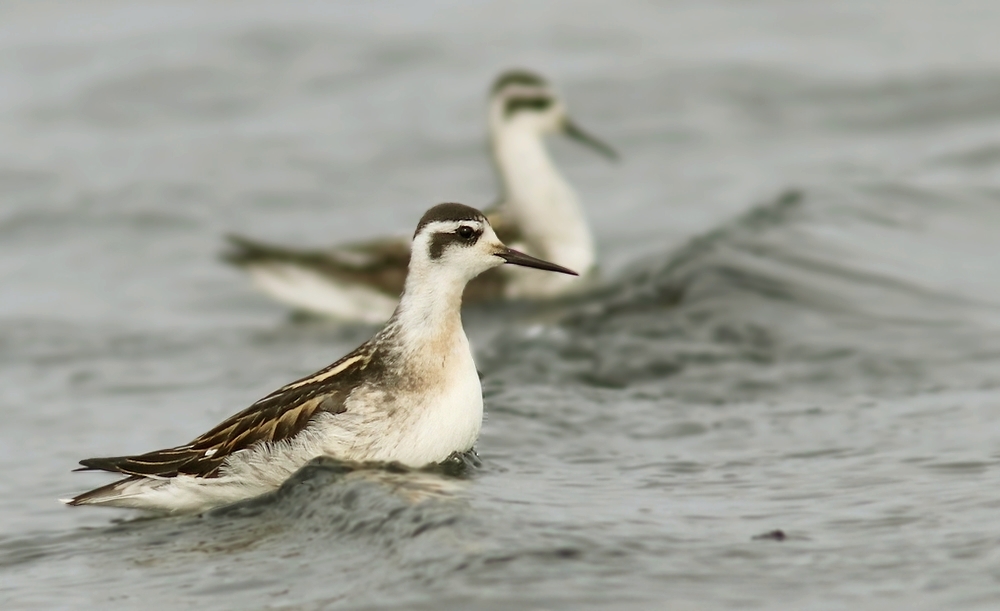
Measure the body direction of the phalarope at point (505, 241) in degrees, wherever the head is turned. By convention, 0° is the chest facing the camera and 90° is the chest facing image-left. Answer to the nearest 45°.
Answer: approximately 270°

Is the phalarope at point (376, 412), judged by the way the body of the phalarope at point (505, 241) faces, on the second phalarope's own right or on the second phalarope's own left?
on the second phalarope's own right

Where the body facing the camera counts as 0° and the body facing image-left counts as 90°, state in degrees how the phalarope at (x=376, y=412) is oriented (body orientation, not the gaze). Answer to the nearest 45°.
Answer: approximately 270°

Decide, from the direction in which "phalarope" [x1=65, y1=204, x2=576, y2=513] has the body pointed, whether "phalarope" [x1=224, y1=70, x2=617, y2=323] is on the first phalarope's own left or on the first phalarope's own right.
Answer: on the first phalarope's own left

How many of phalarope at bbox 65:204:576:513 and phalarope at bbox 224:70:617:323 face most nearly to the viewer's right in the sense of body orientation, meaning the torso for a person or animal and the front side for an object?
2
